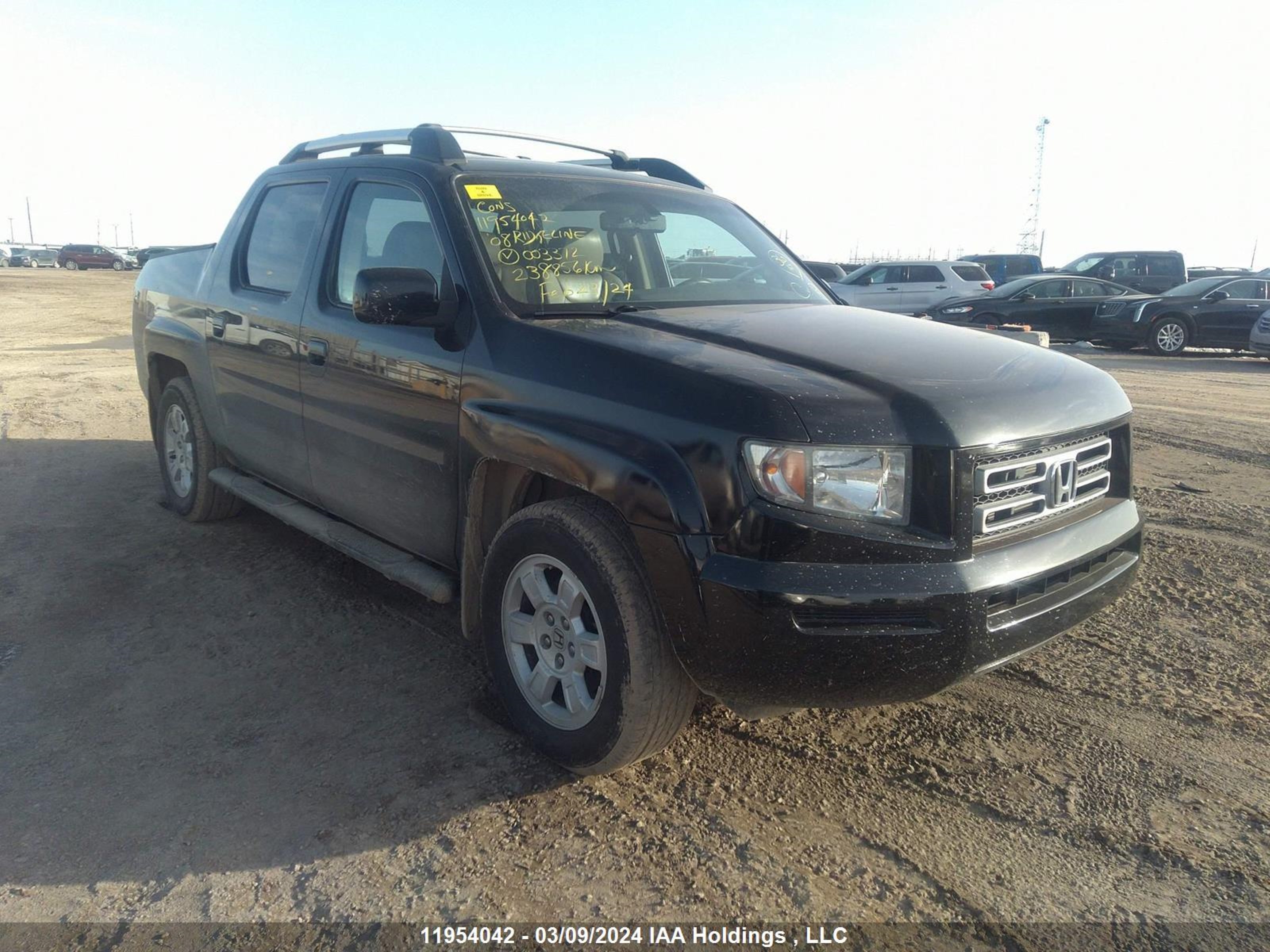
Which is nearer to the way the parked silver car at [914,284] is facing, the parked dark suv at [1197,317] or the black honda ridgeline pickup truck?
the black honda ridgeline pickup truck

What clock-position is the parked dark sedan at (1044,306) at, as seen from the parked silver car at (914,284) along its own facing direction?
The parked dark sedan is roughly at 7 o'clock from the parked silver car.

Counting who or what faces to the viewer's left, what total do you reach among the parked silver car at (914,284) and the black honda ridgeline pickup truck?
1

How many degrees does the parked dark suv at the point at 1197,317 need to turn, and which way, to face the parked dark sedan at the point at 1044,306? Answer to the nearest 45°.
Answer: approximately 45° to its right

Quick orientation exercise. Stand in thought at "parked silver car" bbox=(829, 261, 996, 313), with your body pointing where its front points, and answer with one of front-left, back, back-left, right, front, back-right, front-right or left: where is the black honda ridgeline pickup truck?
left

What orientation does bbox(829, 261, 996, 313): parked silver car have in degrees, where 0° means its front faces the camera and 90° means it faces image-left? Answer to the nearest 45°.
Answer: approximately 90°

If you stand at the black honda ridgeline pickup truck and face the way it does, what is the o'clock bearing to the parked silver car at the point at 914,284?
The parked silver car is roughly at 8 o'clock from the black honda ridgeline pickup truck.

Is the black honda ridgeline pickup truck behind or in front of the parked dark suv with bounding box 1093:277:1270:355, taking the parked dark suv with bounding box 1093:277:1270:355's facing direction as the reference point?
in front

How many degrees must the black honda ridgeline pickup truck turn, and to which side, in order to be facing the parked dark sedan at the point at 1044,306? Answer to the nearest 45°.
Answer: approximately 90° to its left

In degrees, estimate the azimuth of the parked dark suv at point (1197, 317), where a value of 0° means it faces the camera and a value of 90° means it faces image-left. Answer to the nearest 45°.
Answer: approximately 45°

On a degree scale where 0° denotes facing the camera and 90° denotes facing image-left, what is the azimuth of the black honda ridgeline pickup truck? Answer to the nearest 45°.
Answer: approximately 315°

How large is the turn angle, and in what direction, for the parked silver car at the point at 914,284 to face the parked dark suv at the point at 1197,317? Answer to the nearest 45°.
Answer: approximately 135° to its left
